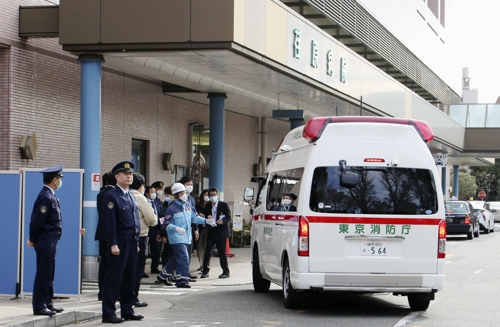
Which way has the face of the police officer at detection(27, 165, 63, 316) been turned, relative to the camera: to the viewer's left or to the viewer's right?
to the viewer's right

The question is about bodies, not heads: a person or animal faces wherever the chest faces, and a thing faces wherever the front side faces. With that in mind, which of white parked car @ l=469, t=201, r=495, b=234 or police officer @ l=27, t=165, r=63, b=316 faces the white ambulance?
the police officer

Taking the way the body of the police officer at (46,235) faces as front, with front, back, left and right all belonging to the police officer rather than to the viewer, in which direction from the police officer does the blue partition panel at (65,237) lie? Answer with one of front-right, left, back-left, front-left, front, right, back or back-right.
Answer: left

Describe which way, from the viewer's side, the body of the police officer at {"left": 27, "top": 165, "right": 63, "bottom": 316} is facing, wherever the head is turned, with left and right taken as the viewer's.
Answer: facing to the right of the viewer
